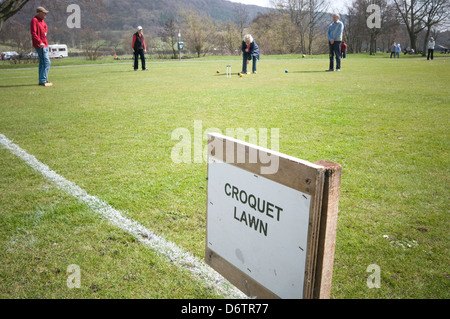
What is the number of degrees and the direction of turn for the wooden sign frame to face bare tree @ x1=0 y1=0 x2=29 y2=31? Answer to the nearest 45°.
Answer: approximately 90° to its right

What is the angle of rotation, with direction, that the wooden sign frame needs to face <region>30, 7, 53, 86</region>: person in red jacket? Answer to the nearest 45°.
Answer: approximately 90° to its right

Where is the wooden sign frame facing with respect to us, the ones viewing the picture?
facing the viewer and to the left of the viewer
